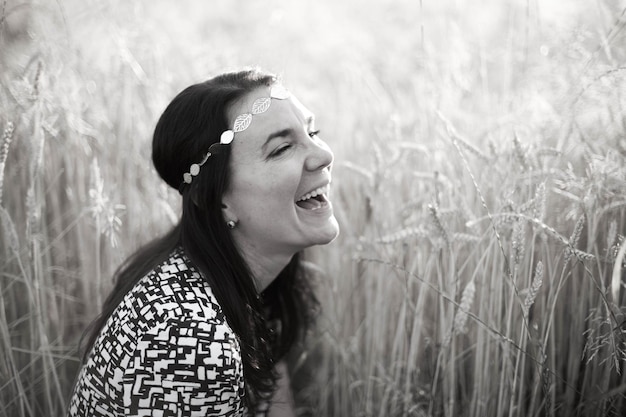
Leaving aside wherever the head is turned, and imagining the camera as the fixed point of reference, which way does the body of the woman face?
to the viewer's right
